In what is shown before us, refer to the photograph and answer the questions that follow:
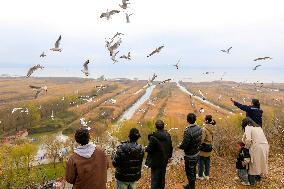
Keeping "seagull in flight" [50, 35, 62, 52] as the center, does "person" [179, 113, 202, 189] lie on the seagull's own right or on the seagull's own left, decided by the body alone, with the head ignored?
on the seagull's own left

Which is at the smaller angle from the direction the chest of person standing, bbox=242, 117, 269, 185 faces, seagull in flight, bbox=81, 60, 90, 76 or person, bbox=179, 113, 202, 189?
the seagull in flight

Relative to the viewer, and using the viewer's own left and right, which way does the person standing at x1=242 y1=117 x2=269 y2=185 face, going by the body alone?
facing away from the viewer and to the left of the viewer

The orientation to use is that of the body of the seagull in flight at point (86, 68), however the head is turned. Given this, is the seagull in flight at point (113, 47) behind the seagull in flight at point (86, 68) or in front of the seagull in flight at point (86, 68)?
behind

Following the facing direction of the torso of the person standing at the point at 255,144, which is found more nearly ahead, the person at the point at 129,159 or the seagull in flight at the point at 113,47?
the seagull in flight

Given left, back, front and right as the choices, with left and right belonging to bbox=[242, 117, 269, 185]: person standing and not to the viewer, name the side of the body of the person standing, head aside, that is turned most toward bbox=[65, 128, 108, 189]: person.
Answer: left

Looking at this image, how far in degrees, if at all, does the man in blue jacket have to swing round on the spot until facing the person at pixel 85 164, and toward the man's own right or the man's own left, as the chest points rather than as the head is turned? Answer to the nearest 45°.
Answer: approximately 90° to the man's own left

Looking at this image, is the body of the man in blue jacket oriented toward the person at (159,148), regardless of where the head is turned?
no

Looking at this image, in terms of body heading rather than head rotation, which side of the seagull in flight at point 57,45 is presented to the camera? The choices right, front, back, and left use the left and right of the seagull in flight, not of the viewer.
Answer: left

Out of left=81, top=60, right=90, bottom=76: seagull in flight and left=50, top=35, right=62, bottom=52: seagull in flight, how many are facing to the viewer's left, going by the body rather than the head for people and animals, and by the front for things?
2

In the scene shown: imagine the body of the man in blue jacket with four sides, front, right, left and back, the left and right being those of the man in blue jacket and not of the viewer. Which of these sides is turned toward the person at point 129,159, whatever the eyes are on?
left

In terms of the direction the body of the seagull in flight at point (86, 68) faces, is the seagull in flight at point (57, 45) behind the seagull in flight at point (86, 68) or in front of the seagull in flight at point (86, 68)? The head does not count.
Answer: in front

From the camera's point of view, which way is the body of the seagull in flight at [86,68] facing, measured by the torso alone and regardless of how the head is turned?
to the viewer's left

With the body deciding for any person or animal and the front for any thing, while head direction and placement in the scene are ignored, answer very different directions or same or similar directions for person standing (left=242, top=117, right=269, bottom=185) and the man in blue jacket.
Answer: same or similar directions

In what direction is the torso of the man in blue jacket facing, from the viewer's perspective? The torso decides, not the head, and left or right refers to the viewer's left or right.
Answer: facing away from the viewer and to the left of the viewer

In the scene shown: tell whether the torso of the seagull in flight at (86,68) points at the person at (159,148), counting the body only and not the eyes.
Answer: no

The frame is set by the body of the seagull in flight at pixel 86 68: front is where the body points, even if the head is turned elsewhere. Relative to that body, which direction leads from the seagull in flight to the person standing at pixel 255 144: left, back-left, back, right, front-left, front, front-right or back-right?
back-left

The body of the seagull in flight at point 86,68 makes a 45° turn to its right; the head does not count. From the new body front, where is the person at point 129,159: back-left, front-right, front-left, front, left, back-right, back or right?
back-left

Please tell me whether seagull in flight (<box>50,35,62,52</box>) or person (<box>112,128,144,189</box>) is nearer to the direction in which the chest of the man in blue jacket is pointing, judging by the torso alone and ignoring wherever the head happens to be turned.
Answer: the seagull in flight
